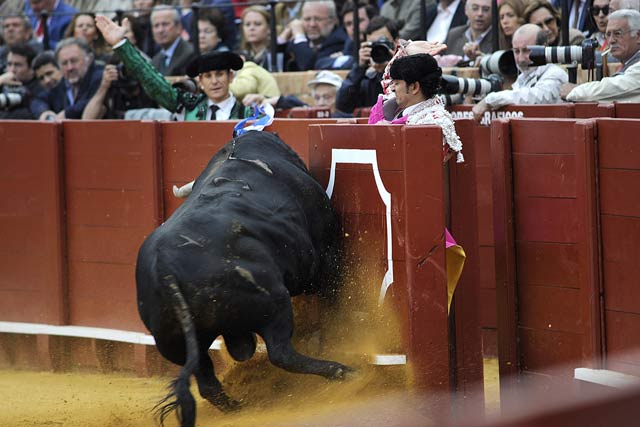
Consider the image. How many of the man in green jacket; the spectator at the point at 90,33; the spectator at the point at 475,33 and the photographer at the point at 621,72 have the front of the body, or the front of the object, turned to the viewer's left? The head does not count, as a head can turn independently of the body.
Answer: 1

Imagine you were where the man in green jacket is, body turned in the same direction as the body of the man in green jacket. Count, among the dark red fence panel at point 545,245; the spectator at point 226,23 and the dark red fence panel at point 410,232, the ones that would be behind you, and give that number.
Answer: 1

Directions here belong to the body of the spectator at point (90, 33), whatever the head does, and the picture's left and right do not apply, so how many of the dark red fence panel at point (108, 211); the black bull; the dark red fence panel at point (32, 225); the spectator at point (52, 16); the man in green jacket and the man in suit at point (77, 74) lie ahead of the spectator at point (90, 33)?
5

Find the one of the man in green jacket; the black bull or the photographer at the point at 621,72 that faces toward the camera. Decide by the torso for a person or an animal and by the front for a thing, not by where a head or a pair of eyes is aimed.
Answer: the man in green jacket

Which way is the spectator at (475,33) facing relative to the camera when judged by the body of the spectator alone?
toward the camera

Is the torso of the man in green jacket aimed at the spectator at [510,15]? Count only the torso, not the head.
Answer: no

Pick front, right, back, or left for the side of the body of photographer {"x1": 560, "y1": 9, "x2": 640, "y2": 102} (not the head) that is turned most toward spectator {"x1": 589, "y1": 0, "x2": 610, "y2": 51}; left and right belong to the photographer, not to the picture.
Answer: right

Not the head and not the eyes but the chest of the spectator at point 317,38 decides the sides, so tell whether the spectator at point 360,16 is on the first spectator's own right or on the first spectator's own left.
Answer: on the first spectator's own left

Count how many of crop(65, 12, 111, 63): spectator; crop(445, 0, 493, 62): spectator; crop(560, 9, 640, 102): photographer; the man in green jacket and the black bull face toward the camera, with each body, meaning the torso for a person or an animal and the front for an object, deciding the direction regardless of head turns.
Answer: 3

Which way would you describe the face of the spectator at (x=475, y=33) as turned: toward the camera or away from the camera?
toward the camera

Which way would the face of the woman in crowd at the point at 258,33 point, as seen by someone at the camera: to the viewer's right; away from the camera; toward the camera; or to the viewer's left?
toward the camera

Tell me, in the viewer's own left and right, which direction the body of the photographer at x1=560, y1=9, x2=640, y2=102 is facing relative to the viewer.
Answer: facing to the left of the viewer

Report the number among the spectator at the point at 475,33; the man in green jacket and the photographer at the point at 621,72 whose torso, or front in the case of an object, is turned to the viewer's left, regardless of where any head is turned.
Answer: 1
